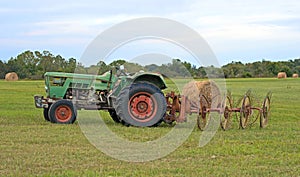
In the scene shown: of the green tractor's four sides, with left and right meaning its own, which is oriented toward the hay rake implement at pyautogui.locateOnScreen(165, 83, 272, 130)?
back

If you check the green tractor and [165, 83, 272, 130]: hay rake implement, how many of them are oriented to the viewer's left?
2

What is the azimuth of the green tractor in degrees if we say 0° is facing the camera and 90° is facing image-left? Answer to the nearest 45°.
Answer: approximately 90°

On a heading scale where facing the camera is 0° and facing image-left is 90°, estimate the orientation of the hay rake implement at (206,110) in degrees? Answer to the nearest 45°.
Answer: approximately 90°

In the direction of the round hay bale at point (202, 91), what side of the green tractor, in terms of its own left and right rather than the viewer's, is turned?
back
